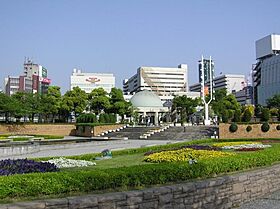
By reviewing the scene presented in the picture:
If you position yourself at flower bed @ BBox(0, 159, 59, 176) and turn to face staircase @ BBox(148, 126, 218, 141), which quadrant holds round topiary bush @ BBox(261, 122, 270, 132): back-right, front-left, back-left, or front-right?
front-right

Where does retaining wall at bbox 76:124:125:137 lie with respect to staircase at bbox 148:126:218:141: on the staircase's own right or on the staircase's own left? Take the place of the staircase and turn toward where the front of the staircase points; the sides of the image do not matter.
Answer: on the staircase's own right

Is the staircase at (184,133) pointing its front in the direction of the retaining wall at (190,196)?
yes

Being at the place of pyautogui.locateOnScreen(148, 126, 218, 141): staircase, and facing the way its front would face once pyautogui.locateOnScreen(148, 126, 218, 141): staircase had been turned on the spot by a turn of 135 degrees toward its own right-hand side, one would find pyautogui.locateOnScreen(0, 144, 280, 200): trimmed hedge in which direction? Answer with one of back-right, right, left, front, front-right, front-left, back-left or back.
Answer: back-left

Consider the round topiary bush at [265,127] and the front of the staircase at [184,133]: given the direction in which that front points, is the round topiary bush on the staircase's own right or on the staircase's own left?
on the staircase's own left

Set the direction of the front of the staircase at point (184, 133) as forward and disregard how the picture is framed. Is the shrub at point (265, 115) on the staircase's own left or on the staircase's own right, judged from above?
on the staircase's own left

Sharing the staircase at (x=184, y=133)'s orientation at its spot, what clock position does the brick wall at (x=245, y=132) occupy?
The brick wall is roughly at 10 o'clock from the staircase.

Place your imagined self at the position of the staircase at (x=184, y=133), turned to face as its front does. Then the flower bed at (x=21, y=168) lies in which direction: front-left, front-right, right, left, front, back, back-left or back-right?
front

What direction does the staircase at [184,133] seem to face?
toward the camera

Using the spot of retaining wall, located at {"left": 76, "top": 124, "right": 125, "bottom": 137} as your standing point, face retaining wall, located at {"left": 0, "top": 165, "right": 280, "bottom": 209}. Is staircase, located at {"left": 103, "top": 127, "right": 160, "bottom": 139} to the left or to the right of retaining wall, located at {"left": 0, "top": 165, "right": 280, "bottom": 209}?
left

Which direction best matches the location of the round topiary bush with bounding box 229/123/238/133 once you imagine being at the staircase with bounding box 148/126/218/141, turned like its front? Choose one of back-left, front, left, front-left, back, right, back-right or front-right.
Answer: front-left

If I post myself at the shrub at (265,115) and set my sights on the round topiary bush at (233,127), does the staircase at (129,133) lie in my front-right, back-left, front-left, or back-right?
front-right
